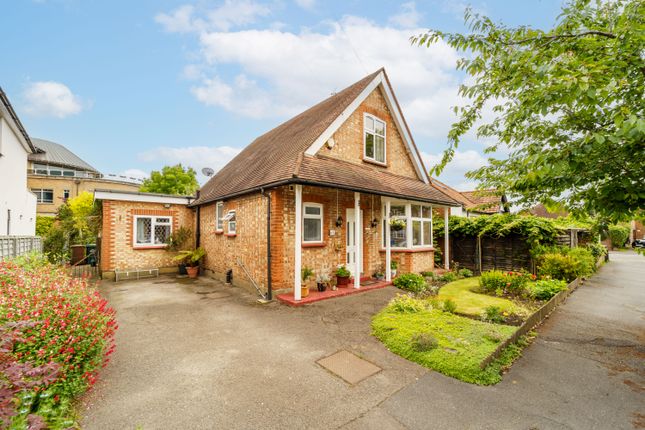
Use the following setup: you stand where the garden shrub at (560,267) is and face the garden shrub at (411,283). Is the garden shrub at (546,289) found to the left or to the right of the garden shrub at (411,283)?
left

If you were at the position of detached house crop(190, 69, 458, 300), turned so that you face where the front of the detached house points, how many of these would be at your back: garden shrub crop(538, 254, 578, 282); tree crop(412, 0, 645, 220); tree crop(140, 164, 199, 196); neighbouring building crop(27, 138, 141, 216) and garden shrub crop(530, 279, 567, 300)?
2

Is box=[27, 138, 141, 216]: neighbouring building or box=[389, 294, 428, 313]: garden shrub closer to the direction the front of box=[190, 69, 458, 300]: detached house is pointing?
the garden shrub

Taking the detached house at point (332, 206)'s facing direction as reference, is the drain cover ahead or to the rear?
ahead

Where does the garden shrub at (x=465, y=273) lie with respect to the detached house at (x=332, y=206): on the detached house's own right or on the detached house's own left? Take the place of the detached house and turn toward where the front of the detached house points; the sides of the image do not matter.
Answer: on the detached house's own left

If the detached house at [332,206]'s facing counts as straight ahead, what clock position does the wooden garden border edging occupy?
The wooden garden border edging is roughly at 12 o'clock from the detached house.

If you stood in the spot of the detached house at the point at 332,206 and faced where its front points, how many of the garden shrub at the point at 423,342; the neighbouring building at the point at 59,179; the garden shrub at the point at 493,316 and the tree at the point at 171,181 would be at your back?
2

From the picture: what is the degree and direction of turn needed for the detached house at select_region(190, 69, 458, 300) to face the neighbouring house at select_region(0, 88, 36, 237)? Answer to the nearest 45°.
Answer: approximately 135° to its right

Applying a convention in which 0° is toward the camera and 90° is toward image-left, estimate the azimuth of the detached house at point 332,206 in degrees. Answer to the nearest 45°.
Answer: approximately 315°

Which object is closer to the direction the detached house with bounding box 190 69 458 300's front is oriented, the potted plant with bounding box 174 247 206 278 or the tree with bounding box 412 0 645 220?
the tree

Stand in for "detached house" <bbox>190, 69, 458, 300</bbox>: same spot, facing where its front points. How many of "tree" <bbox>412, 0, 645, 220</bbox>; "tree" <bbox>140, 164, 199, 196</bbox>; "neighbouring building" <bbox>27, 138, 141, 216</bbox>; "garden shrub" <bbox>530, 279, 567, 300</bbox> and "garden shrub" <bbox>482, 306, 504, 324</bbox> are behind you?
2

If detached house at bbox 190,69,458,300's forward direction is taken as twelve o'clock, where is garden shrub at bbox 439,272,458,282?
The garden shrub is roughly at 10 o'clock from the detached house.
